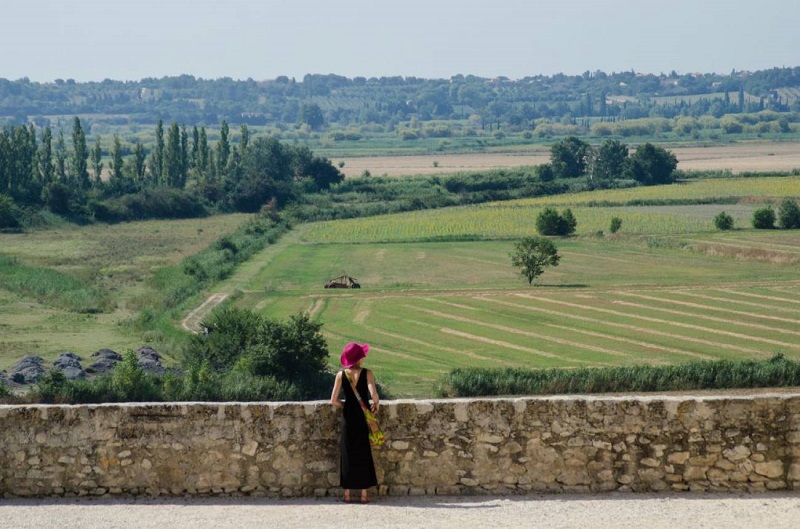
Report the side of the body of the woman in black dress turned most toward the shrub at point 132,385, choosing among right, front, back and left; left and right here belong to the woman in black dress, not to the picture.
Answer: front

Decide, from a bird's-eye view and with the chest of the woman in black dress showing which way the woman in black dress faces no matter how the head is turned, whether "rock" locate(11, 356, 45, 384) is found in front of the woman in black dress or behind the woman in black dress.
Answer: in front

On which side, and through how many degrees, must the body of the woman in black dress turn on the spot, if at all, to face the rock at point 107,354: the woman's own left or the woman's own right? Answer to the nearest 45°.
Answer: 0° — they already face it

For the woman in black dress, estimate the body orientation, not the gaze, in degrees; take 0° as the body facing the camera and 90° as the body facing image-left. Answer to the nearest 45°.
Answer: approximately 180°

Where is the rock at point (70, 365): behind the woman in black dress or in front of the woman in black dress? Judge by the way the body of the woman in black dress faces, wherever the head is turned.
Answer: in front

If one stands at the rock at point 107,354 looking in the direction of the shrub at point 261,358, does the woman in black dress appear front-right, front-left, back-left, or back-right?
front-right

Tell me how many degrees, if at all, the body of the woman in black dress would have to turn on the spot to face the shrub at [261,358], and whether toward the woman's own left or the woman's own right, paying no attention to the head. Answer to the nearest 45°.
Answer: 0° — they already face it

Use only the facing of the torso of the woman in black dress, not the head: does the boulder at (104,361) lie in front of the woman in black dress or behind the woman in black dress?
in front
